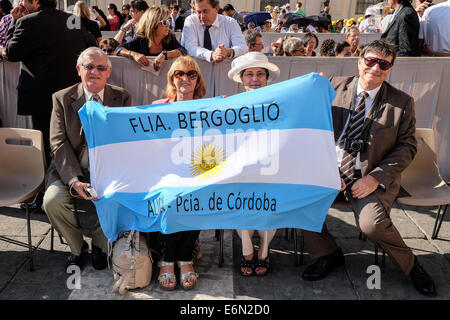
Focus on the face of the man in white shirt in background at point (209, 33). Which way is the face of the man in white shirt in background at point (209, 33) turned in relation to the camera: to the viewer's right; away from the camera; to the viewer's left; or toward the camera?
toward the camera

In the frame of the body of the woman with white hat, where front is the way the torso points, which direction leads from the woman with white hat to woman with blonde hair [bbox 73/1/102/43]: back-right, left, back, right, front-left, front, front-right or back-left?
back-right

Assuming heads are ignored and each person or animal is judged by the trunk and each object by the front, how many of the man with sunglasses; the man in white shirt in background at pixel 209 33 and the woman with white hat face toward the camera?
3

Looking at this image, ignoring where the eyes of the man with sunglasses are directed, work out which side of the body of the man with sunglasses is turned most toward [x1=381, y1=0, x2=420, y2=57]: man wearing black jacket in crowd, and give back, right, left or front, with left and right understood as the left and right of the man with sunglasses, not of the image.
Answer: back

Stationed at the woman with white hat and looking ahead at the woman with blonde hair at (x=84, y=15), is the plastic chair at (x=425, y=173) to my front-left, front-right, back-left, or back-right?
back-right

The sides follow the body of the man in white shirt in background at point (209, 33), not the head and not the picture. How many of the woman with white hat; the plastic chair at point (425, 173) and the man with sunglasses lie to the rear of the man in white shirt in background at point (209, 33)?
0

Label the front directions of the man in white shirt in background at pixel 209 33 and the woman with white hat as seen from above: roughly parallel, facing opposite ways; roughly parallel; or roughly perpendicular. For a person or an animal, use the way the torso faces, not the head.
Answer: roughly parallel

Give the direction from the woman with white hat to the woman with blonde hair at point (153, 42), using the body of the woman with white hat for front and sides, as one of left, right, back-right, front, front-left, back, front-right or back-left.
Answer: back-right

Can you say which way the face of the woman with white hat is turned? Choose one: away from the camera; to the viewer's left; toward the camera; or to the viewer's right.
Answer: toward the camera

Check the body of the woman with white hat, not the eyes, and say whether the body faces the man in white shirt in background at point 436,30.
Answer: no

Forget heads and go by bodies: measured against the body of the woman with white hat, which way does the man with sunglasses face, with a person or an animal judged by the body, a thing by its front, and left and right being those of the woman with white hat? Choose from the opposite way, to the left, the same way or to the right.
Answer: the same way

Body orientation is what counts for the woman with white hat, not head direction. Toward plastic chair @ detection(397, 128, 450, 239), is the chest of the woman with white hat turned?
no

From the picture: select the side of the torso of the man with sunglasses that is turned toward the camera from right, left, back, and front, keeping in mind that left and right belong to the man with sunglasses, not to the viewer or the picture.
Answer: front

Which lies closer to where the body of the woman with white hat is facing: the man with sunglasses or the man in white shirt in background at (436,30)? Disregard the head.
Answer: the man with sunglasses

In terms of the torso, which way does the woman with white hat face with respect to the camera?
toward the camera

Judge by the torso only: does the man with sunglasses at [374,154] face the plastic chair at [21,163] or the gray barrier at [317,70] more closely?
the plastic chair

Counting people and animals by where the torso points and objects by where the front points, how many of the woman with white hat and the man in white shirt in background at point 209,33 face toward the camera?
2
